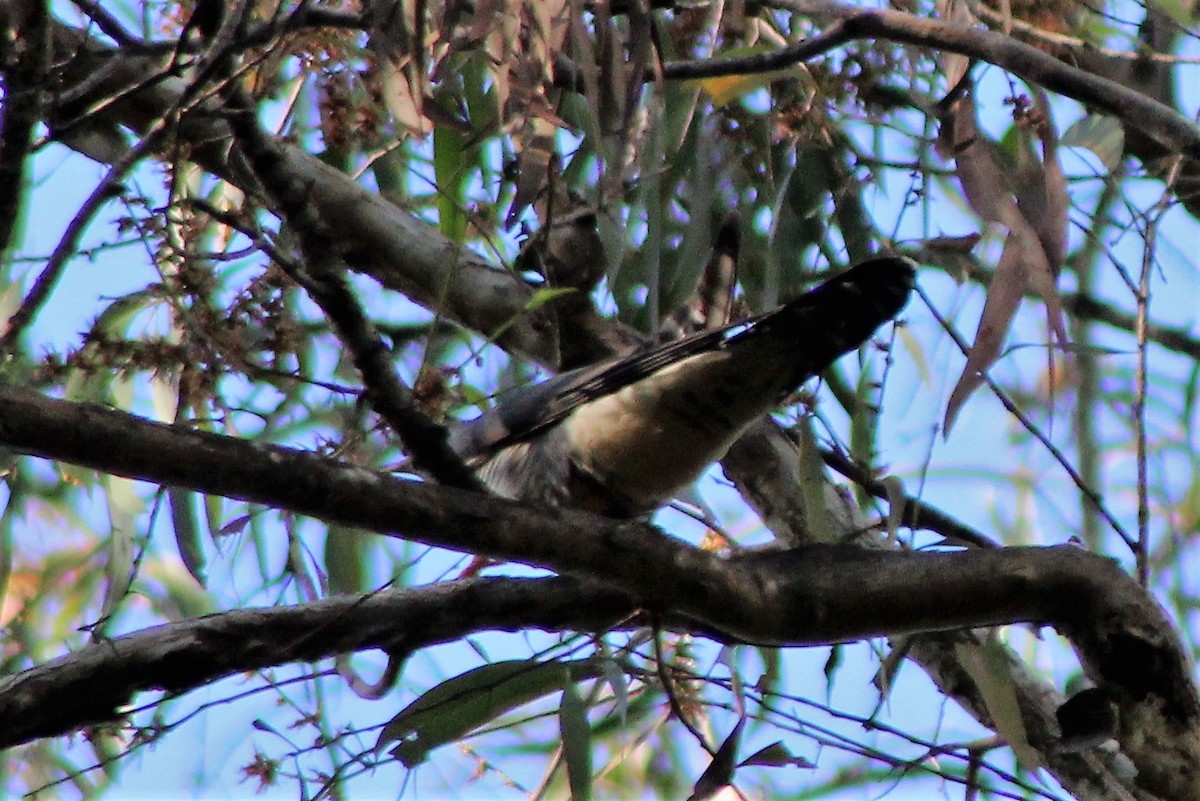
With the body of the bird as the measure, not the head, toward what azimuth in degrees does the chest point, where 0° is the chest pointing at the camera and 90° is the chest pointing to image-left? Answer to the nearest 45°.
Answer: approximately 90°
